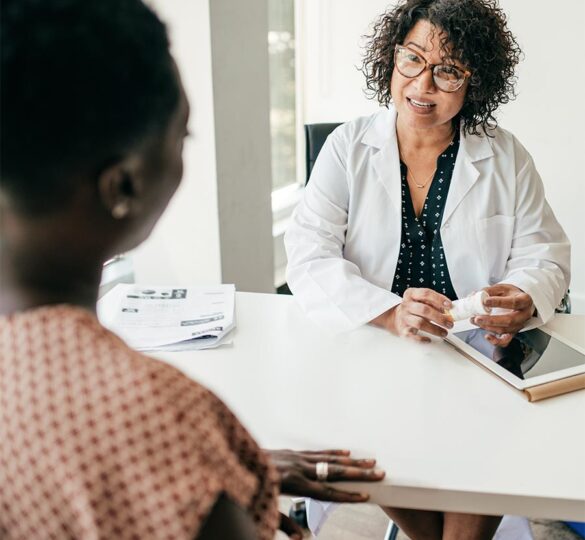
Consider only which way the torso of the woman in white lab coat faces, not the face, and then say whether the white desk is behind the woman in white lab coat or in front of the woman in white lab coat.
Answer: in front

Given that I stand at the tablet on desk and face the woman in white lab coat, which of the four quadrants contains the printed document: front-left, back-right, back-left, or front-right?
front-left

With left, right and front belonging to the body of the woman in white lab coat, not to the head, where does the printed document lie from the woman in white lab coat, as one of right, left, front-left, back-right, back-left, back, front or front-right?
front-right

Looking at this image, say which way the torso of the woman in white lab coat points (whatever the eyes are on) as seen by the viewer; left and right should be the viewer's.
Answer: facing the viewer

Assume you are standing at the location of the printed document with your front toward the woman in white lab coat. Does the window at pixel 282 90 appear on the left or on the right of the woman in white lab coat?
left

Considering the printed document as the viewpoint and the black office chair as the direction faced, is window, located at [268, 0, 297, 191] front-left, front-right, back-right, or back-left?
front-left

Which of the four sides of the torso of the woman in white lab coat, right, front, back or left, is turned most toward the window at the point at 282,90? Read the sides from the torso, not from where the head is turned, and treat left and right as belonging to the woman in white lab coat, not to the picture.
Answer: back
